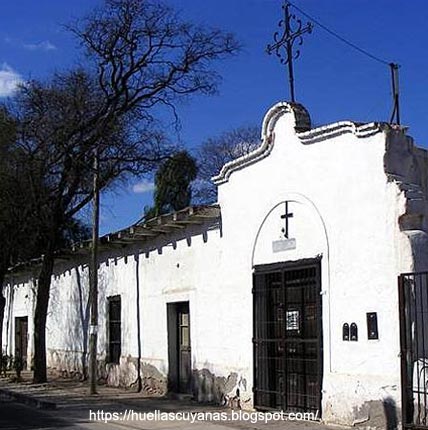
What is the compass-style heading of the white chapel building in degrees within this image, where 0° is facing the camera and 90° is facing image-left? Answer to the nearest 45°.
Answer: approximately 45°

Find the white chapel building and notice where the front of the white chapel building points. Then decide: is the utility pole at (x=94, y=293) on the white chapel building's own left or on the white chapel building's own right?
on the white chapel building's own right
